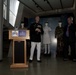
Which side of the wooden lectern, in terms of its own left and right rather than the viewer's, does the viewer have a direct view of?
front

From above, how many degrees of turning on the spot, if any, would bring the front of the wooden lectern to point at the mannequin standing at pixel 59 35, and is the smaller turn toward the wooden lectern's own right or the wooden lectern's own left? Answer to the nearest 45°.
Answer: approximately 135° to the wooden lectern's own left
